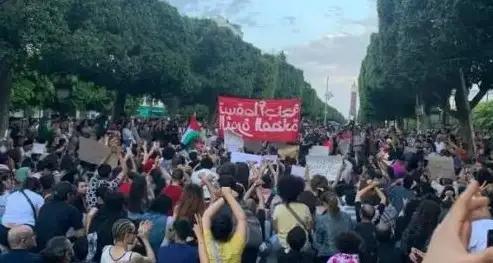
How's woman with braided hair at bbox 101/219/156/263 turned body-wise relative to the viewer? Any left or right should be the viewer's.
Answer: facing away from the viewer and to the right of the viewer

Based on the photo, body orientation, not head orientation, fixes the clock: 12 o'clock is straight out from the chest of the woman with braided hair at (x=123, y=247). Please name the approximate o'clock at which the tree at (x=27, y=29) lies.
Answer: The tree is roughly at 10 o'clock from the woman with braided hair.
